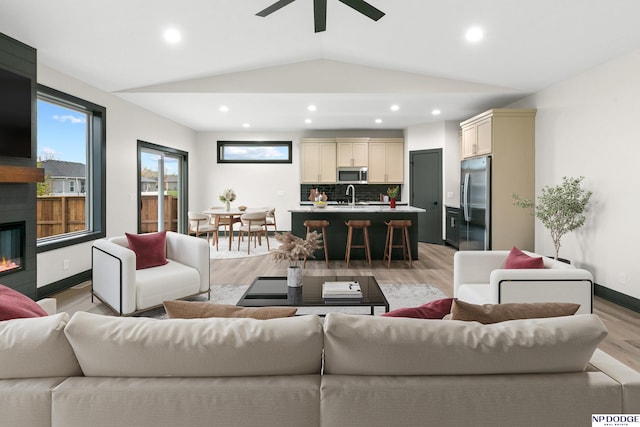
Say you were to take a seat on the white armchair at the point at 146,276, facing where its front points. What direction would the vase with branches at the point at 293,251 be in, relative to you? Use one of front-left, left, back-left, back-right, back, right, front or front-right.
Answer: front

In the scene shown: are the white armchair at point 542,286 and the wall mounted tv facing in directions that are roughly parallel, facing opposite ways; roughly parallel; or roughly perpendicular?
roughly parallel, facing opposite ways

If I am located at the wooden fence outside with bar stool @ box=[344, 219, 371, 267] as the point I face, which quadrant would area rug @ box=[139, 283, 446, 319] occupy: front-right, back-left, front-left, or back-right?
front-right

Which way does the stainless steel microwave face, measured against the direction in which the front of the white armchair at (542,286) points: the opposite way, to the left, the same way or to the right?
to the left

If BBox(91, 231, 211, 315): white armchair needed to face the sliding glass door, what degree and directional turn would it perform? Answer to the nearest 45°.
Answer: approximately 135° to its left

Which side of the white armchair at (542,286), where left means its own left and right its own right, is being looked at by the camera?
left

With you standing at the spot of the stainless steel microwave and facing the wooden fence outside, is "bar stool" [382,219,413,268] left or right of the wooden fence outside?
left

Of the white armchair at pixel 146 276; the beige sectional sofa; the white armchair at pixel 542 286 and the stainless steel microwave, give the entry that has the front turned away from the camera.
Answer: the beige sectional sofa

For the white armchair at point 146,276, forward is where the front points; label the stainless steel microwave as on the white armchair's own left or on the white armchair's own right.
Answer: on the white armchair's own left

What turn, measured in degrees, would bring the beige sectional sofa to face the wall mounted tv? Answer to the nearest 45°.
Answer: approximately 45° to its left

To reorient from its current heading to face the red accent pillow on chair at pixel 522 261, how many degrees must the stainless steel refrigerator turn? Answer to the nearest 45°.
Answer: approximately 45° to its left

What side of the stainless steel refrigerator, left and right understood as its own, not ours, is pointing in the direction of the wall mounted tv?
front

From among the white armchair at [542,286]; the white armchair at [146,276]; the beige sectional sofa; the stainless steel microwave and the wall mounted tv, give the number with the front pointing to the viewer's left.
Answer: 1

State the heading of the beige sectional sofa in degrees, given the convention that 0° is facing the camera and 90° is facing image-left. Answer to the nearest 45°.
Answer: approximately 180°

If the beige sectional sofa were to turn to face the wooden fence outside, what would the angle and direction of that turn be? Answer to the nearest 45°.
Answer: approximately 45° to its left
